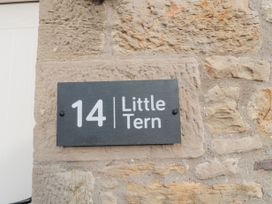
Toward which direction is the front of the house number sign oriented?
toward the camera
